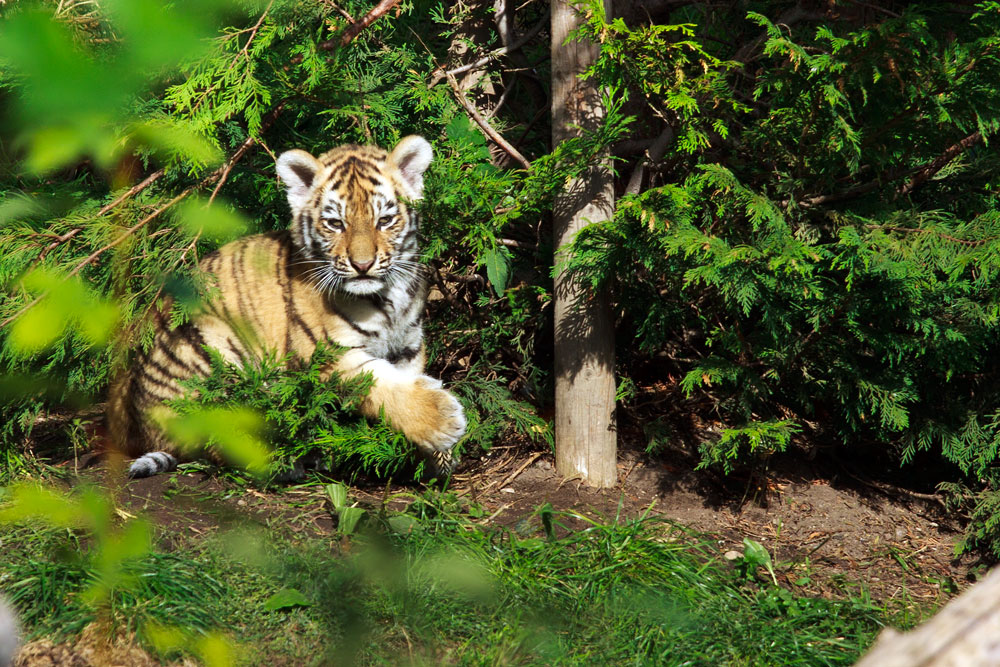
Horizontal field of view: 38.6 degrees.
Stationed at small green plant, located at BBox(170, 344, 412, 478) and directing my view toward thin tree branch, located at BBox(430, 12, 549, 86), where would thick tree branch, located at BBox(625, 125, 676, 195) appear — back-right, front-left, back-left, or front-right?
front-right

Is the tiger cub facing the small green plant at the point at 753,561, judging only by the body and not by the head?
yes

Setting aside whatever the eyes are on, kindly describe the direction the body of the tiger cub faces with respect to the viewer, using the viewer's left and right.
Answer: facing the viewer and to the right of the viewer

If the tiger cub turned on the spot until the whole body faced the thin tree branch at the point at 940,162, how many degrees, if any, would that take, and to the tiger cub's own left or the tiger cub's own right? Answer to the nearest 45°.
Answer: approximately 45° to the tiger cub's own left

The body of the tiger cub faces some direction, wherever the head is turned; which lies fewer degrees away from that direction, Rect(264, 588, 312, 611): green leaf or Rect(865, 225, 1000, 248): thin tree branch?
the thin tree branch

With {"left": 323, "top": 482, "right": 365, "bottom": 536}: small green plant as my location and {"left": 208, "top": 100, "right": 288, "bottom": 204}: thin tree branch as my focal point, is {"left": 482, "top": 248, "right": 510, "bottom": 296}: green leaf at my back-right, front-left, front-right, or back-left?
front-right

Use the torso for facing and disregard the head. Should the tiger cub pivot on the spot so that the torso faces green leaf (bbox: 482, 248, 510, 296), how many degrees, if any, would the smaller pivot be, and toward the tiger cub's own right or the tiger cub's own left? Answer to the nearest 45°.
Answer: approximately 45° to the tiger cub's own left

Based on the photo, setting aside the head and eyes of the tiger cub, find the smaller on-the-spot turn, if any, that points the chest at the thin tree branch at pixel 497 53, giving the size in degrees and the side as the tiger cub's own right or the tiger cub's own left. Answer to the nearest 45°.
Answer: approximately 90° to the tiger cub's own left

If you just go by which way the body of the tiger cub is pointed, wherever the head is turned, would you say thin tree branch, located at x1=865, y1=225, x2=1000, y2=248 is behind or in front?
in front

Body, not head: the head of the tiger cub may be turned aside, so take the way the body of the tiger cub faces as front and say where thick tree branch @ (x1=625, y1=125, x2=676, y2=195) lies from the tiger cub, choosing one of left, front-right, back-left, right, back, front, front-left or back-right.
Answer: front-left

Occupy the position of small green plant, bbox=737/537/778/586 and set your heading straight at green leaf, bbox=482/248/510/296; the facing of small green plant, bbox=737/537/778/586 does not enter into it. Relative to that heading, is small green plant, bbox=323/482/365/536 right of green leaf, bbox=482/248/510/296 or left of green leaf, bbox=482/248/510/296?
left

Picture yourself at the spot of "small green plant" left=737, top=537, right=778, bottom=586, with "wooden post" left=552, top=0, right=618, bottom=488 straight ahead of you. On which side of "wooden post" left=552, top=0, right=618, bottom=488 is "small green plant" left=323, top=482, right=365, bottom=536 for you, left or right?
left

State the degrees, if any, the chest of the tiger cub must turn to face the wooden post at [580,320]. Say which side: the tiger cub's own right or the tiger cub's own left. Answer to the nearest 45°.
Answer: approximately 45° to the tiger cub's own left
